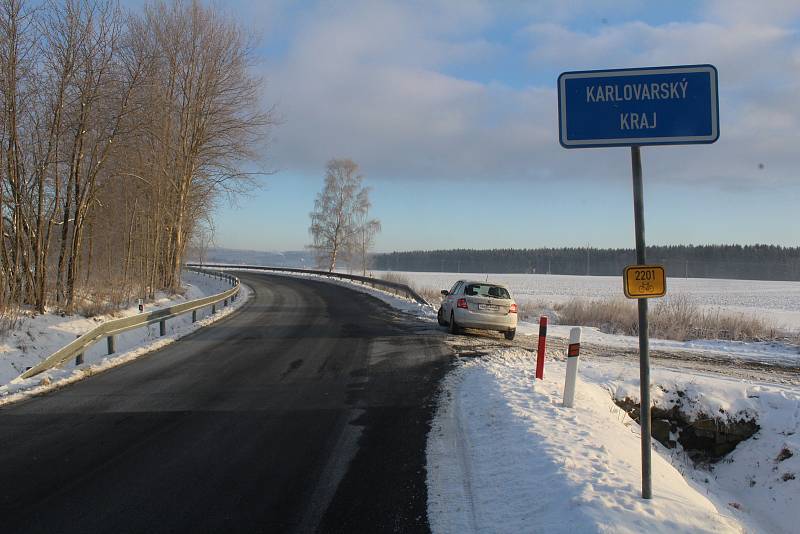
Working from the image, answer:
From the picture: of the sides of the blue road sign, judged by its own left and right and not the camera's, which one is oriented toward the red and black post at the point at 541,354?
back

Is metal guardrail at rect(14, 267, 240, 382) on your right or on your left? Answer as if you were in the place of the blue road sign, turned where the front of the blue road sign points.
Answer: on your right

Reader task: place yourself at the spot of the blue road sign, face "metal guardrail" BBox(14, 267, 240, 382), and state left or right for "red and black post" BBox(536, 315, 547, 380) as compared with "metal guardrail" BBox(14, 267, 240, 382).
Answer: right

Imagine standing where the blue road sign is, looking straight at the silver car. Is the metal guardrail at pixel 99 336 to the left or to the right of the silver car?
left

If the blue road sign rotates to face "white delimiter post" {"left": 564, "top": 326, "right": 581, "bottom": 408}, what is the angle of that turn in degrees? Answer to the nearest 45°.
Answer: approximately 180°

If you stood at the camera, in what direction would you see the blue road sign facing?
facing the viewer

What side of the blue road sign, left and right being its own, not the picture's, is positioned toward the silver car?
back
